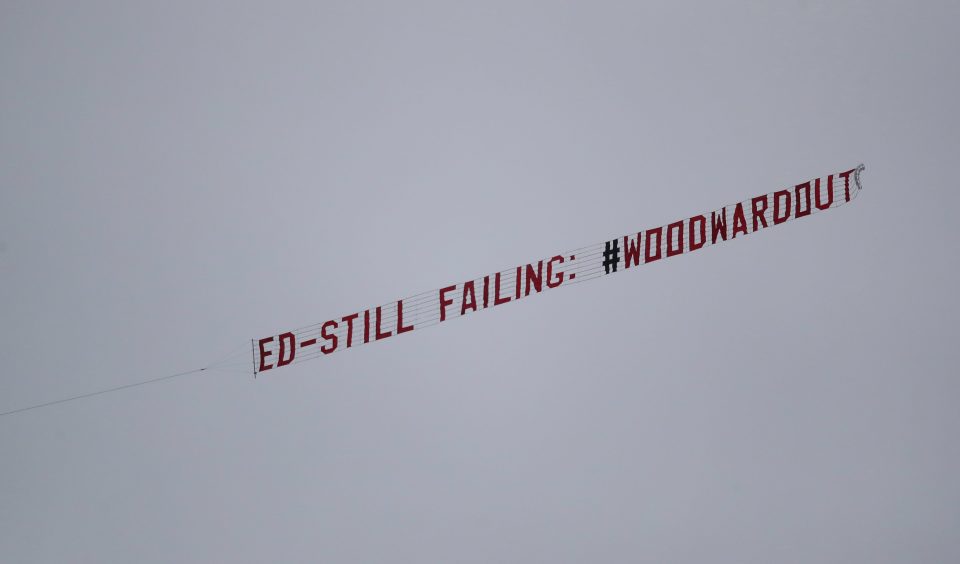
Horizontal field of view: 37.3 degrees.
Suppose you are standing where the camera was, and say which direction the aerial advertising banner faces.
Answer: facing the viewer
